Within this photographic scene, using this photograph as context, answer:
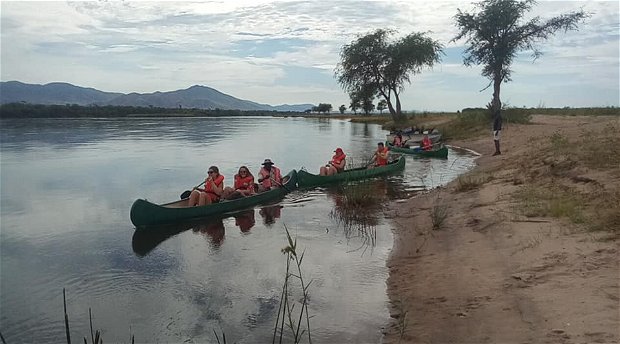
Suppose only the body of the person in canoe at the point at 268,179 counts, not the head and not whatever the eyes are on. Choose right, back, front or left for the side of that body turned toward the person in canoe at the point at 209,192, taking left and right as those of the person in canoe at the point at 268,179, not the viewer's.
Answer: front

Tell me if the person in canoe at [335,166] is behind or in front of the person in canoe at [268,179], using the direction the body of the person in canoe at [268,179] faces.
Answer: behind

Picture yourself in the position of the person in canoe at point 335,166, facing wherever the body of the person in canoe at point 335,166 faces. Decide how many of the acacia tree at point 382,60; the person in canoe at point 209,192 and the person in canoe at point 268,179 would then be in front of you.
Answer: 2

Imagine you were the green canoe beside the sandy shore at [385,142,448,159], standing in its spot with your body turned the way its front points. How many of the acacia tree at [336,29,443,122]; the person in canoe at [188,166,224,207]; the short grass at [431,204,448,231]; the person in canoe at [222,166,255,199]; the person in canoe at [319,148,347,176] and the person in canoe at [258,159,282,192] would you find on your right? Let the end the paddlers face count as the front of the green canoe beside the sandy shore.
1

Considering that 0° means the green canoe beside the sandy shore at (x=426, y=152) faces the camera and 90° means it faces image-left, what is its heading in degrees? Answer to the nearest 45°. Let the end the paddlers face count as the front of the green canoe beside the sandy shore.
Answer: approximately 90°

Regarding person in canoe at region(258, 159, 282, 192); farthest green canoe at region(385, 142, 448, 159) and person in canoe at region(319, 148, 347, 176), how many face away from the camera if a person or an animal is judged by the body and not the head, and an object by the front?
0

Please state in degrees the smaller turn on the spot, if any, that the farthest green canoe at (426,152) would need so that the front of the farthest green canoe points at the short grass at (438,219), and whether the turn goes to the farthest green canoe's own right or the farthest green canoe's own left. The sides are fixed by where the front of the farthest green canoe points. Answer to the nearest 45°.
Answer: approximately 90° to the farthest green canoe's own left

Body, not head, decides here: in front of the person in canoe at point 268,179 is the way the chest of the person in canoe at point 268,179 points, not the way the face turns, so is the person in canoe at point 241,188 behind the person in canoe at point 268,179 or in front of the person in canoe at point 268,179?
in front

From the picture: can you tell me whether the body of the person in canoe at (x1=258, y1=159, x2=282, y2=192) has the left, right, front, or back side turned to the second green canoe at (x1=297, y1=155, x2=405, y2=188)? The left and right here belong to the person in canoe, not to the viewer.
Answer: back

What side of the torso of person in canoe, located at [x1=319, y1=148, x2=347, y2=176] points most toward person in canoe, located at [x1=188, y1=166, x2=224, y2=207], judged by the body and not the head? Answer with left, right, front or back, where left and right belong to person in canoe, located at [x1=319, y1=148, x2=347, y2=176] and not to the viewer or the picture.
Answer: front

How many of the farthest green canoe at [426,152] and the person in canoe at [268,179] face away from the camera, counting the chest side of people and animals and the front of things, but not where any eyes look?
0

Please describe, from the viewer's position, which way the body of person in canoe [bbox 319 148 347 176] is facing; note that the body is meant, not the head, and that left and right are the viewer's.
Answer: facing the viewer and to the left of the viewer

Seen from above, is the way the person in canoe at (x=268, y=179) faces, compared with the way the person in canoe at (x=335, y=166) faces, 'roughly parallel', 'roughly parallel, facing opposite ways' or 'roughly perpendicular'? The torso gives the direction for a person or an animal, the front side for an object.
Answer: roughly parallel
